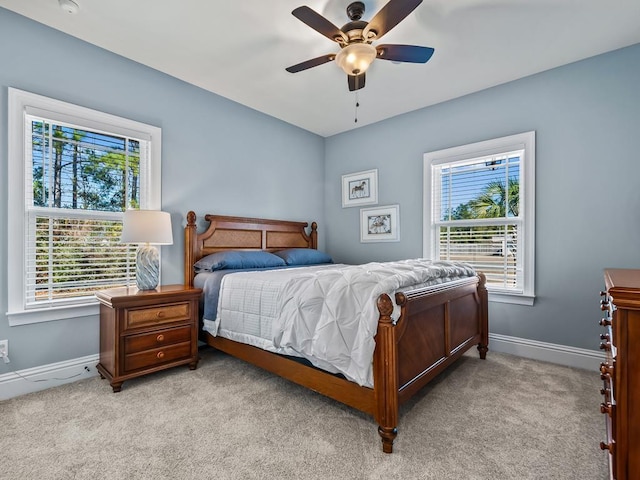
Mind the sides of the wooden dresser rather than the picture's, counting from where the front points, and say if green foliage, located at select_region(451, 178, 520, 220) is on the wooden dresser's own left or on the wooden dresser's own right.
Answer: on the wooden dresser's own right

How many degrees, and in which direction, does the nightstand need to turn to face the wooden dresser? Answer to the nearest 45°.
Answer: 0° — it already faces it

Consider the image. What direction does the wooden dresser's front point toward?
to the viewer's left

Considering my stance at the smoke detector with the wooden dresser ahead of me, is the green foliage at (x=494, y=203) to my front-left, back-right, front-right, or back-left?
front-left

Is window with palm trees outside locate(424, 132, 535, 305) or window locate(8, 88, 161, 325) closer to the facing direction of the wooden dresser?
the window

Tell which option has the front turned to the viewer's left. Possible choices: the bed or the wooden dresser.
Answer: the wooden dresser

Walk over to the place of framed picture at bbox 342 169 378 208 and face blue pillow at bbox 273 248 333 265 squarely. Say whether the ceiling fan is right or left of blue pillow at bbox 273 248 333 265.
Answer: left

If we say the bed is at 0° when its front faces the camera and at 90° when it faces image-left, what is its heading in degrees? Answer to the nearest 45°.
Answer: approximately 315°

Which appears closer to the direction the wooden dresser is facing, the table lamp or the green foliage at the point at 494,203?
the table lamp

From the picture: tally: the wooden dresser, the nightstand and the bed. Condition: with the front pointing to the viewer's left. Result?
1

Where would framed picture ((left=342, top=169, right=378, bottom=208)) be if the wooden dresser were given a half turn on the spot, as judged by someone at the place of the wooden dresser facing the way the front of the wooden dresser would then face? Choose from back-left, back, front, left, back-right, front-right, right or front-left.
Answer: back-left

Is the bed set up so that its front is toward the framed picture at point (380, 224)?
no

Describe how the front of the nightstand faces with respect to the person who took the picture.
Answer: facing the viewer and to the right of the viewer

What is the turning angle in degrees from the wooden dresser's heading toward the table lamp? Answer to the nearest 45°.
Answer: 0° — it already faces it

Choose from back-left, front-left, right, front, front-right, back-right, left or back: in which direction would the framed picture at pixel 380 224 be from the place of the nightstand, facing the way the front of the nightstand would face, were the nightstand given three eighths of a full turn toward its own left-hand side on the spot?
right

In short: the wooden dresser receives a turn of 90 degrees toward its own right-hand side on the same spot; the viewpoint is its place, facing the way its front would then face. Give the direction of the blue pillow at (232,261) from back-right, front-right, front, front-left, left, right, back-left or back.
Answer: left

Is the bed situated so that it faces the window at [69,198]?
no

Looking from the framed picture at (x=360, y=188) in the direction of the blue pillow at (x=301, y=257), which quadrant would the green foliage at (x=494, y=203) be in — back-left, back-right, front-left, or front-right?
back-left

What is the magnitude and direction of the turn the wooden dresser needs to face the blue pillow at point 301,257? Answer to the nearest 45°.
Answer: approximately 45° to its right
